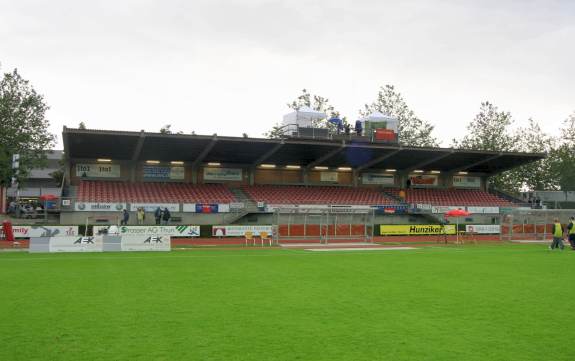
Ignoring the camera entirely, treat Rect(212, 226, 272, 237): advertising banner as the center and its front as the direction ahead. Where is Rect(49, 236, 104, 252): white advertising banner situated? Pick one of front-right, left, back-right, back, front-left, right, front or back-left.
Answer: front-right

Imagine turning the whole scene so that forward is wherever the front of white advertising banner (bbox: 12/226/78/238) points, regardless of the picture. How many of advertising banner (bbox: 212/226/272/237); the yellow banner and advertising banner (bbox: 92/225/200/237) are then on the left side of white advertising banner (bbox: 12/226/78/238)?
3

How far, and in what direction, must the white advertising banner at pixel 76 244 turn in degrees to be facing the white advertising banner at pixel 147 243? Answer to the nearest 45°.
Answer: approximately 90° to its left

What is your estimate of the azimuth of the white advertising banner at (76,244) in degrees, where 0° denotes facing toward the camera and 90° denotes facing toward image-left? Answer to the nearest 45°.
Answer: approximately 0°

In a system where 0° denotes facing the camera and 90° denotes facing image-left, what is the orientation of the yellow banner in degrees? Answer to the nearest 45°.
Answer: approximately 0°

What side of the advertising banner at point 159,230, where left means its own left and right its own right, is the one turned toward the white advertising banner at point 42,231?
right

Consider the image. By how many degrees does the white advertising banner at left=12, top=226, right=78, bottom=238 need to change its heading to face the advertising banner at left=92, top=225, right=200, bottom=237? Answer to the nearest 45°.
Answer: approximately 90° to its left
